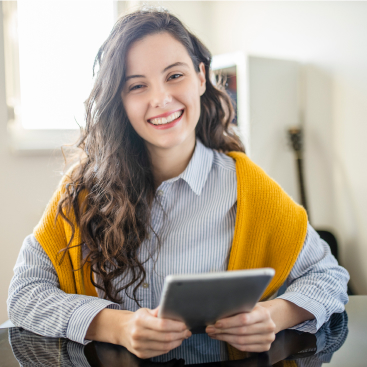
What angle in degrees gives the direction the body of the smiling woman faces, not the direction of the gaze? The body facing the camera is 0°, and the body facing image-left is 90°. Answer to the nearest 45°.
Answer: approximately 0°
